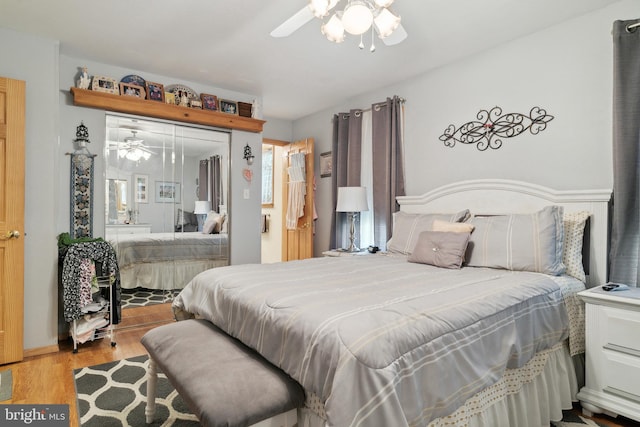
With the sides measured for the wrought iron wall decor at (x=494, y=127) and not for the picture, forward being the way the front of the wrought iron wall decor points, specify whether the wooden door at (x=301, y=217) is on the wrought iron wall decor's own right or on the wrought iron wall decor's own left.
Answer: on the wrought iron wall decor's own right

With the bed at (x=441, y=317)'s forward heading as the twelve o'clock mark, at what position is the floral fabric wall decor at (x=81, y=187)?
The floral fabric wall decor is roughly at 2 o'clock from the bed.

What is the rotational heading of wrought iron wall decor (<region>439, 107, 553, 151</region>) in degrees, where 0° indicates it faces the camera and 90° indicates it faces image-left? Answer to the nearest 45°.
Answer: approximately 45°

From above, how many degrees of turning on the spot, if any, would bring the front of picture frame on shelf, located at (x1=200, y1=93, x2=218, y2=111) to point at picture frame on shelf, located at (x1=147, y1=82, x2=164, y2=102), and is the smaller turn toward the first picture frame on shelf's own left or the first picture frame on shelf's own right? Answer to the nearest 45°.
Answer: approximately 90° to the first picture frame on shelf's own right

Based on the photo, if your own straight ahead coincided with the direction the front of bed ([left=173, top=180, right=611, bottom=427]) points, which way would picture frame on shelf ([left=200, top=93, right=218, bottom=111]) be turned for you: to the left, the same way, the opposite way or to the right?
to the left

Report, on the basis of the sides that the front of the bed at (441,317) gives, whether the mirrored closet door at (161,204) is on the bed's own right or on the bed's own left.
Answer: on the bed's own right

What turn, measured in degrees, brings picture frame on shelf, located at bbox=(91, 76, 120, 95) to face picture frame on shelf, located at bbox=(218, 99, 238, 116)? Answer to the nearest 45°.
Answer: approximately 90° to its left
